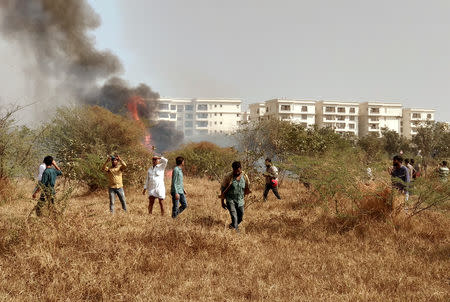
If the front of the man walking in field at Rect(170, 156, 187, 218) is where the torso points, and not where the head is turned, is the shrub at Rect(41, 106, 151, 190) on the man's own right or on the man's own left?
on the man's own left

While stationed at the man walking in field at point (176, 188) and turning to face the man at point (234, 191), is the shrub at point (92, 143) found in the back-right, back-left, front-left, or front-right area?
back-left

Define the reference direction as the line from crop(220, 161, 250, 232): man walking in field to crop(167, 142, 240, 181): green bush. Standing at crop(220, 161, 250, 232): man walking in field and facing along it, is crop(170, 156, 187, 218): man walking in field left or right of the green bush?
left

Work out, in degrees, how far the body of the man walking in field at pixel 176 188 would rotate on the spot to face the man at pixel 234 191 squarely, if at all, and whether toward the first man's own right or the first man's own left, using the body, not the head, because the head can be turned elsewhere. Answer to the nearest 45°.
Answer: approximately 45° to the first man's own right
